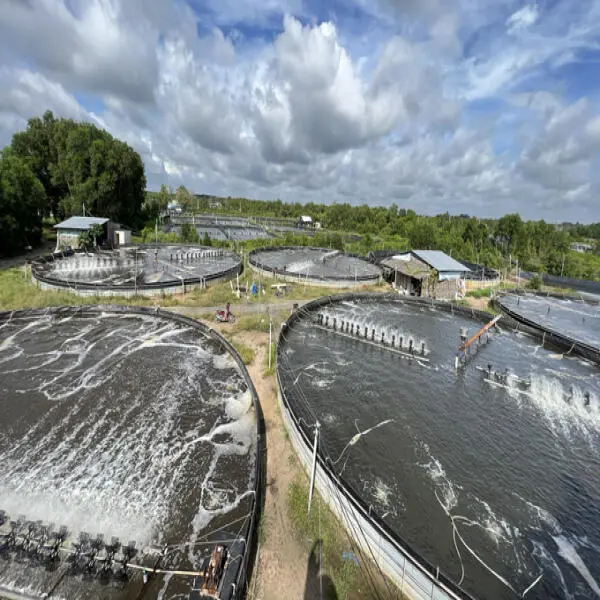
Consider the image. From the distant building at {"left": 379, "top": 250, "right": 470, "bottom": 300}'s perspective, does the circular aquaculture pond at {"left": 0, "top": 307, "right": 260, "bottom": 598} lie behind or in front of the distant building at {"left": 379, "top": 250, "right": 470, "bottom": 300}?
in front

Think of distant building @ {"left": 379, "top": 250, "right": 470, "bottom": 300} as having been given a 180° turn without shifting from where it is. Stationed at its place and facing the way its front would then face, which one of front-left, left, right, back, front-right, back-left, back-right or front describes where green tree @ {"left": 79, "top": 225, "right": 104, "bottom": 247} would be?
back-left

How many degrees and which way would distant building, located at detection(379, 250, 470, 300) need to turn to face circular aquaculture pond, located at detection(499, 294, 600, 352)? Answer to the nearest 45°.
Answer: approximately 135° to its left

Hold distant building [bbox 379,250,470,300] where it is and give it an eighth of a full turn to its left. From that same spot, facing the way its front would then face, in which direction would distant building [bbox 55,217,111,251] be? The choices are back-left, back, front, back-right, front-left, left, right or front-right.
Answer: right

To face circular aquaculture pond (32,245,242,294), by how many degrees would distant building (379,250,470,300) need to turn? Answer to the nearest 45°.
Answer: approximately 45° to its right

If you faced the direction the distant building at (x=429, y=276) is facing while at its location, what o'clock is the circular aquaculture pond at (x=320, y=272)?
The circular aquaculture pond is roughly at 2 o'clock from the distant building.

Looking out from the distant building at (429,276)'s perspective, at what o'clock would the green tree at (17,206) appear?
The green tree is roughly at 1 o'clock from the distant building.

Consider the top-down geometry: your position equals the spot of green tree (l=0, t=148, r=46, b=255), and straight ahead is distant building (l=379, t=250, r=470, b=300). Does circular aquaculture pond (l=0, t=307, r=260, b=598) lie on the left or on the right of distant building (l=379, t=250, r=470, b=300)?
right

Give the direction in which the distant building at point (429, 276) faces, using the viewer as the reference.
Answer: facing the viewer and to the left of the viewer
